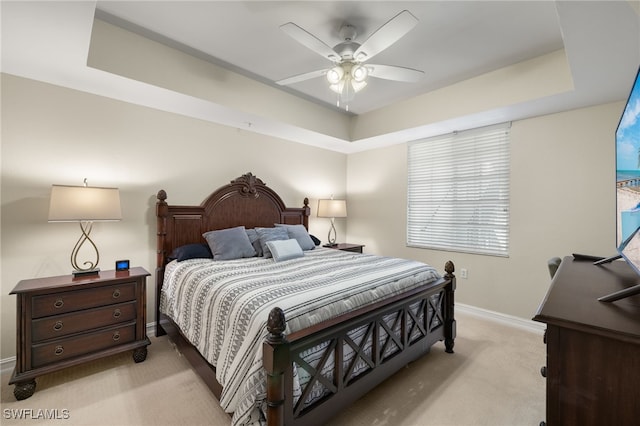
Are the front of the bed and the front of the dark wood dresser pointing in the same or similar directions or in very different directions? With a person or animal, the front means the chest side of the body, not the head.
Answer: very different directions

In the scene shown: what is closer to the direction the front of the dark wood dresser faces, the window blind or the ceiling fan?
the ceiling fan

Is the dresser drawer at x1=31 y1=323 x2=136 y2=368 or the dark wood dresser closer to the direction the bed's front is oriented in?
the dark wood dresser

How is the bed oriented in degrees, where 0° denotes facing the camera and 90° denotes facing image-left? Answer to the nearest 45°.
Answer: approximately 315°

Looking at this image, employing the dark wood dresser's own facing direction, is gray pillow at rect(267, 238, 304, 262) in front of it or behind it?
in front

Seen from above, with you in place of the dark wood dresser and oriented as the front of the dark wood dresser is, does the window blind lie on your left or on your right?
on your right

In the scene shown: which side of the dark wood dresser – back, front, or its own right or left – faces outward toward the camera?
left

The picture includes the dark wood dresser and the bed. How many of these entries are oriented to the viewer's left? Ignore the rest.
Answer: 1

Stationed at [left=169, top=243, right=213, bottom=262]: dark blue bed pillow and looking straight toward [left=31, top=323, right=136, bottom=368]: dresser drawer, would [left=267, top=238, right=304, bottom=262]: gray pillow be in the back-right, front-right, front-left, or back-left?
back-left

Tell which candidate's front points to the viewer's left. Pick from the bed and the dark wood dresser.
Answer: the dark wood dresser

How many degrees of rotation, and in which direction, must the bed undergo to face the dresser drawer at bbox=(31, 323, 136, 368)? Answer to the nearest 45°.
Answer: approximately 135° to its right
